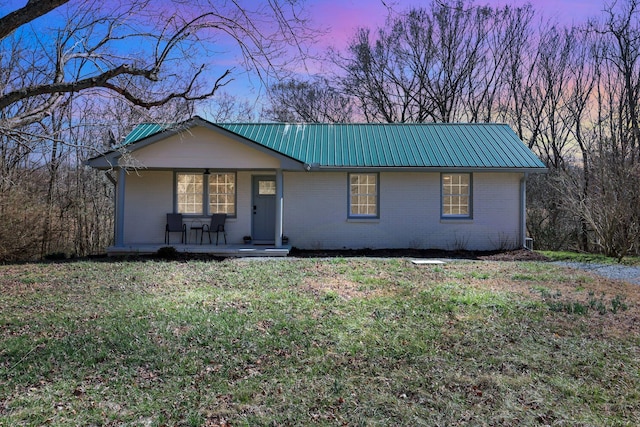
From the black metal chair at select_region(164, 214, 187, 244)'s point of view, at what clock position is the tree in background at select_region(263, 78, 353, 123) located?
The tree in background is roughly at 7 o'clock from the black metal chair.

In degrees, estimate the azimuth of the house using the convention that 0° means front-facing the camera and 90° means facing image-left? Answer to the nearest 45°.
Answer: approximately 0°

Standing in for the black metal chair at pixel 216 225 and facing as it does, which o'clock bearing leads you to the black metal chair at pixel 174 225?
the black metal chair at pixel 174 225 is roughly at 2 o'clock from the black metal chair at pixel 216 225.

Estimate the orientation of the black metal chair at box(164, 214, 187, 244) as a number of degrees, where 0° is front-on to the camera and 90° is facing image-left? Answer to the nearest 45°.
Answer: approximately 0°

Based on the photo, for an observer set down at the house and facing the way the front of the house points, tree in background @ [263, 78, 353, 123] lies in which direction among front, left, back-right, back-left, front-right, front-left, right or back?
back

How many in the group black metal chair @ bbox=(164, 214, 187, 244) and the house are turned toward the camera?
2

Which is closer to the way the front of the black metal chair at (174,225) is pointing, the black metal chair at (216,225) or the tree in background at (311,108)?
the black metal chair

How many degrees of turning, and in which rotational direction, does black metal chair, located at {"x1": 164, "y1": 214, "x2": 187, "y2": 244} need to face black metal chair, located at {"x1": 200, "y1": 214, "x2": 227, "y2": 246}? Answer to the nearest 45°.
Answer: approximately 90° to its left

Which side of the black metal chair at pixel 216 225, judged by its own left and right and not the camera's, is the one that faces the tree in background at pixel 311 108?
back

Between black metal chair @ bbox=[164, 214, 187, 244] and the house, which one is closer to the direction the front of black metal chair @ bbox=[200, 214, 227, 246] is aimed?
the black metal chair
